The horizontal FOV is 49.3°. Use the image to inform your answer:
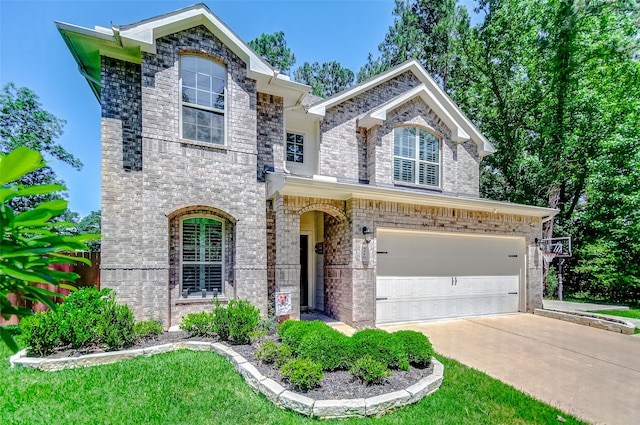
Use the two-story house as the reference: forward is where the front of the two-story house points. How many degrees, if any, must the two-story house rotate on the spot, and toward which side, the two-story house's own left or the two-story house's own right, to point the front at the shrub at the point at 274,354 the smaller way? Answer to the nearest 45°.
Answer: approximately 45° to the two-story house's own right

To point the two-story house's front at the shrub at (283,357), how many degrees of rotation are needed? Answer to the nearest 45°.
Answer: approximately 45° to its right

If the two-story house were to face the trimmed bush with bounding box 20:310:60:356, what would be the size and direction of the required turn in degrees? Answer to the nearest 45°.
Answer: approximately 90° to its right

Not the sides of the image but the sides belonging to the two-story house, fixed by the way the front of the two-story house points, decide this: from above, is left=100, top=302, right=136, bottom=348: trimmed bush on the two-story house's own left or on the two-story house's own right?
on the two-story house's own right

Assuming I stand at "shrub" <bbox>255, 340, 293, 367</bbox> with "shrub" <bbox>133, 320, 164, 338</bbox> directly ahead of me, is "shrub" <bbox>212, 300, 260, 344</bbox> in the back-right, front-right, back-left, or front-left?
front-right

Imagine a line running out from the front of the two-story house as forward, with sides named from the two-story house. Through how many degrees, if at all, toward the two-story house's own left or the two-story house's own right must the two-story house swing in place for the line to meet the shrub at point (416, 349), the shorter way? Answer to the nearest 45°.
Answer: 0° — it already faces it

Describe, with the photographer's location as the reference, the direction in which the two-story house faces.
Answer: facing the viewer and to the right of the viewer

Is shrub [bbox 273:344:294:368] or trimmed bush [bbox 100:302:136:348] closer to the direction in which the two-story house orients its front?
the shrub
